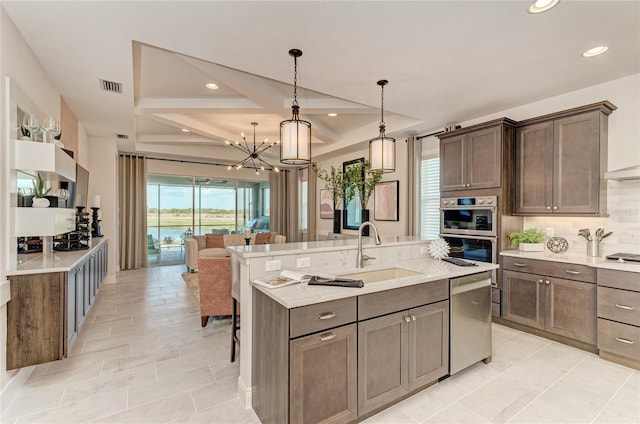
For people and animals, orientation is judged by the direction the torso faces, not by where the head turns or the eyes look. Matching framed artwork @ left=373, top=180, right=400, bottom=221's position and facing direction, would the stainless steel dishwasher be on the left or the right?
on its left

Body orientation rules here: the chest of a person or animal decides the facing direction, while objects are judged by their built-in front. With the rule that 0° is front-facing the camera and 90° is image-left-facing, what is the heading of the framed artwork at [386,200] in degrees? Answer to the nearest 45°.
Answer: approximately 45°

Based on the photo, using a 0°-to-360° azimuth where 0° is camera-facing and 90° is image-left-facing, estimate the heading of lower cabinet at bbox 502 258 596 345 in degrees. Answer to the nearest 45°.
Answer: approximately 45°

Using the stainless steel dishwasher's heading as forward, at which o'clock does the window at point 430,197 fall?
The window is roughly at 7 o'clock from the stainless steel dishwasher.

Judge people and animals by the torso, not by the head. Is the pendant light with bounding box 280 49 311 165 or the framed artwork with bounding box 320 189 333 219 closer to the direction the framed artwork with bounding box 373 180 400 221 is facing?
the pendant light

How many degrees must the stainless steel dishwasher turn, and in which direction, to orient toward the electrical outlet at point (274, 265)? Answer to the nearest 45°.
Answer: approximately 90° to its right

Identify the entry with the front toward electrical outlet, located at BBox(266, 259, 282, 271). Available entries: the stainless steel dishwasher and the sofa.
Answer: the sofa

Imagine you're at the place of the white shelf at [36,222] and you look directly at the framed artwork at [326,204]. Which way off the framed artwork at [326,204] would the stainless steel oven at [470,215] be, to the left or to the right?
right
